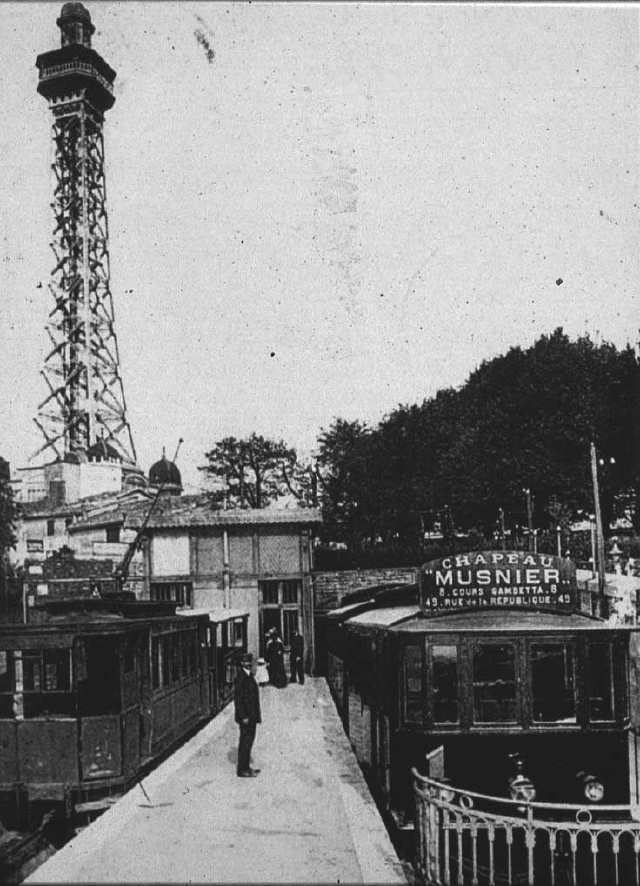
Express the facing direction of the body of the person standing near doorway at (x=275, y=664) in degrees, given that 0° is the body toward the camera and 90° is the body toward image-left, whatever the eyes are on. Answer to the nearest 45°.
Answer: approximately 0°

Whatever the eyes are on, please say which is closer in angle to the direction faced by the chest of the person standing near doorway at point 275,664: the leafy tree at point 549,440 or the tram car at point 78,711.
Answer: the tram car

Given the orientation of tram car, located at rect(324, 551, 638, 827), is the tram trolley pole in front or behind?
behind

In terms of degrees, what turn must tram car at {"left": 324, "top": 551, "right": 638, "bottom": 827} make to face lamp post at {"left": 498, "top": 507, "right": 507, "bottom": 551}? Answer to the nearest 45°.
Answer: approximately 180°

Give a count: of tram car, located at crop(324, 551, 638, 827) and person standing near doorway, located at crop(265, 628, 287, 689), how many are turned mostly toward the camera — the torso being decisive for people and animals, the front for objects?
2

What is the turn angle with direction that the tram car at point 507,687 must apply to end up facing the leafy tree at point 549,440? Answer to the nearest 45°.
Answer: approximately 180°
